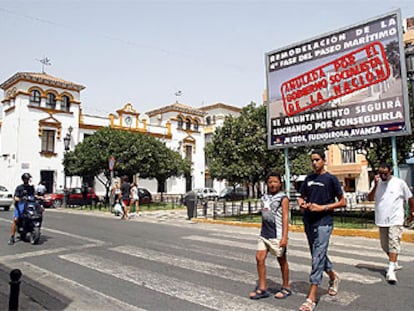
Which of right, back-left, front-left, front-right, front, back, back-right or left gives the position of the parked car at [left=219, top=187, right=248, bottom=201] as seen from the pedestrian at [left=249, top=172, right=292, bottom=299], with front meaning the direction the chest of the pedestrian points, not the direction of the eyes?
back-right

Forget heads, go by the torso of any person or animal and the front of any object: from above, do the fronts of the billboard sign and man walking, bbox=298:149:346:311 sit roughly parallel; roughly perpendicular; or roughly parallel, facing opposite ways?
roughly parallel

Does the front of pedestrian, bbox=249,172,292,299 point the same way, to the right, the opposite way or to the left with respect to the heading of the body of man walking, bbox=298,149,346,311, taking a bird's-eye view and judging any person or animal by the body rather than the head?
the same way

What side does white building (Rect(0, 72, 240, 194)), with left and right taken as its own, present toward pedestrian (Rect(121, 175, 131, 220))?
front

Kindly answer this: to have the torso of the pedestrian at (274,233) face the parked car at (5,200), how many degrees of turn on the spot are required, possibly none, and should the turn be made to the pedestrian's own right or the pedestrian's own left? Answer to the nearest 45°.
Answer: approximately 90° to the pedestrian's own right

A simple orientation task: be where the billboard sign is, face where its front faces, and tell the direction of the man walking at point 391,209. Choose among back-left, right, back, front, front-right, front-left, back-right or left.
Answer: front-left

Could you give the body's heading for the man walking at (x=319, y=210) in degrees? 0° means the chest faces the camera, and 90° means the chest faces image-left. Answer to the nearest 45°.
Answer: approximately 45°

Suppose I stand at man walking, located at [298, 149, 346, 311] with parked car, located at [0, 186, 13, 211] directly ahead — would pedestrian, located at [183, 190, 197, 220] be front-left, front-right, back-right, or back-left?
front-right

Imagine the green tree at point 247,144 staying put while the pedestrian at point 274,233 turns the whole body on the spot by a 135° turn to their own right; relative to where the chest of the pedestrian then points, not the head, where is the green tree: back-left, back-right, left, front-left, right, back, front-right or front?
front

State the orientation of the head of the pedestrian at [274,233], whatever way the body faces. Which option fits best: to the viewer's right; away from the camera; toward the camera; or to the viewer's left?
toward the camera

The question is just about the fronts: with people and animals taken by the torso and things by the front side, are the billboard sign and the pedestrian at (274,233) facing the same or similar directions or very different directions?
same or similar directions
